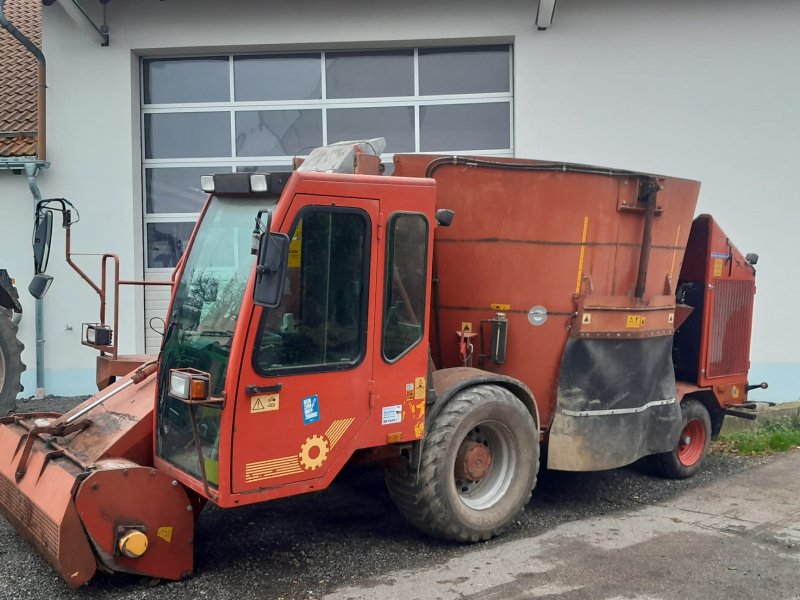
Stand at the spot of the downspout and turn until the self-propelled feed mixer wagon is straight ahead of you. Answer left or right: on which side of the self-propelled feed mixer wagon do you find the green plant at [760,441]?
left

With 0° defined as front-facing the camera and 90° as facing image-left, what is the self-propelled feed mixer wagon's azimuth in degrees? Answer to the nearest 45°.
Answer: approximately 45°

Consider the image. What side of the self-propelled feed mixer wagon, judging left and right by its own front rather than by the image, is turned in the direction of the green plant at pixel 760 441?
back

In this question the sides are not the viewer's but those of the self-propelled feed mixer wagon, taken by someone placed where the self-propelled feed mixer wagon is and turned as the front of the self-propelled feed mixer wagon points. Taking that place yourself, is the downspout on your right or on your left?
on your right

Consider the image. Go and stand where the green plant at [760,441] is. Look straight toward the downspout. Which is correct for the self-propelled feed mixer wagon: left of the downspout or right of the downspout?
left

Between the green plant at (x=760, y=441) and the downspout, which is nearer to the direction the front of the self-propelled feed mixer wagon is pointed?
the downspout
